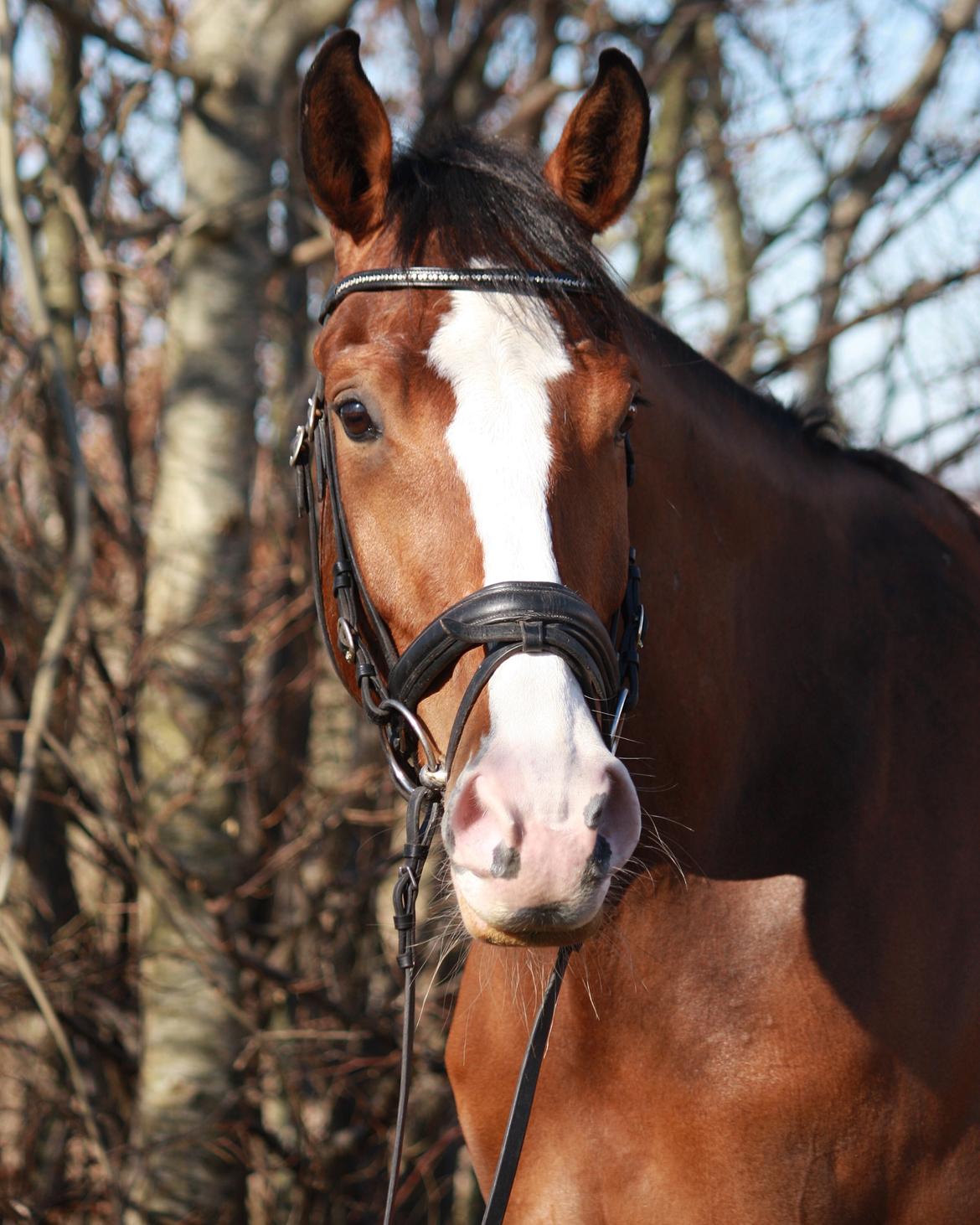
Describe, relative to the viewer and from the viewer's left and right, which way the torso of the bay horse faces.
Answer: facing the viewer and to the left of the viewer

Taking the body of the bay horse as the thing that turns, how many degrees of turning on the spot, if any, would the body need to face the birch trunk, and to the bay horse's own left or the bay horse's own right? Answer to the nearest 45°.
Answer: approximately 90° to the bay horse's own right
